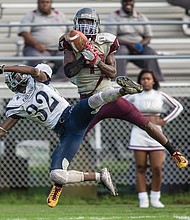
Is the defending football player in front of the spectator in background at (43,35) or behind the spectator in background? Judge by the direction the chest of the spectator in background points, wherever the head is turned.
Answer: in front

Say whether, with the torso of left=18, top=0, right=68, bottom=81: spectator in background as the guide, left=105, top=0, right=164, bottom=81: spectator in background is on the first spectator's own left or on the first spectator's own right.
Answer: on the first spectator's own left

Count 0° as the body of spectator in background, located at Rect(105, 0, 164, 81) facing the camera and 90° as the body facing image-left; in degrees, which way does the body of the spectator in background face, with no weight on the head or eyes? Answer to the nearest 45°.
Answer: approximately 0°

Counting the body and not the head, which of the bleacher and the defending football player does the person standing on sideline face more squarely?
the defending football player

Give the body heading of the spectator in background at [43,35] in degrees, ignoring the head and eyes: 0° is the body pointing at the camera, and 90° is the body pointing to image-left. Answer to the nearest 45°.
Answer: approximately 0°

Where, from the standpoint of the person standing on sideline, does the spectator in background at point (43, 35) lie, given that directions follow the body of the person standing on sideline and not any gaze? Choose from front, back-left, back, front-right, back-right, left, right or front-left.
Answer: back-right

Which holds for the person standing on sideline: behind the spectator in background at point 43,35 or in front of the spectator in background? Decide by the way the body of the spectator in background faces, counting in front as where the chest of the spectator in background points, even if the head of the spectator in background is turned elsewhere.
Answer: in front
